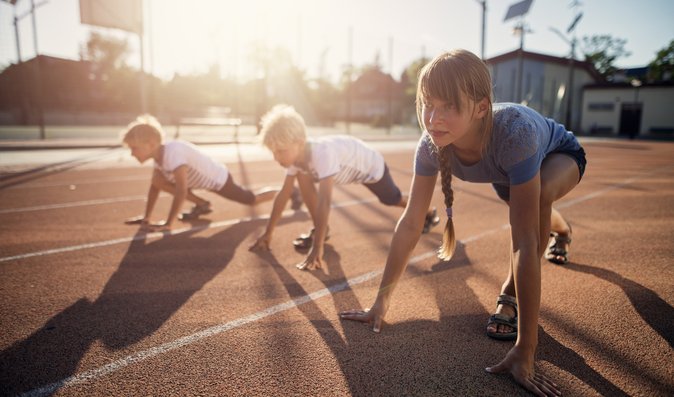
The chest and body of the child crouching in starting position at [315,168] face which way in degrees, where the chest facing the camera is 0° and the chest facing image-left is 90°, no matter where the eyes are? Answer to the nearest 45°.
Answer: approximately 45°

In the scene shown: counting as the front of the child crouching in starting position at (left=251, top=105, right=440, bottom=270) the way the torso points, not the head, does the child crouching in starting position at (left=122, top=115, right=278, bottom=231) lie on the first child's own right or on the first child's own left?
on the first child's own right

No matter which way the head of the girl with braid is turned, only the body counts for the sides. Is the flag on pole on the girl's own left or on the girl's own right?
on the girl's own right

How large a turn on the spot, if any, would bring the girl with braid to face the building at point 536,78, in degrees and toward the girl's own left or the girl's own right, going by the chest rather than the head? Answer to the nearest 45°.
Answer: approximately 135° to the girl's own right

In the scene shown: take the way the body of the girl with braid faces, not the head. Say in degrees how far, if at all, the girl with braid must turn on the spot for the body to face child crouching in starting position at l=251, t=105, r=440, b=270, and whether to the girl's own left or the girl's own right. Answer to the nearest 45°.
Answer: approximately 90° to the girl's own right

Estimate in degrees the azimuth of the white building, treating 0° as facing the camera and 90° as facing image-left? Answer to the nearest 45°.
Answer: approximately 0°

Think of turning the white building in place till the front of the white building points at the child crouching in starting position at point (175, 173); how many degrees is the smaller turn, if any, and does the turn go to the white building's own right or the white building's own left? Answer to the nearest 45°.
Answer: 0° — it already faces them
